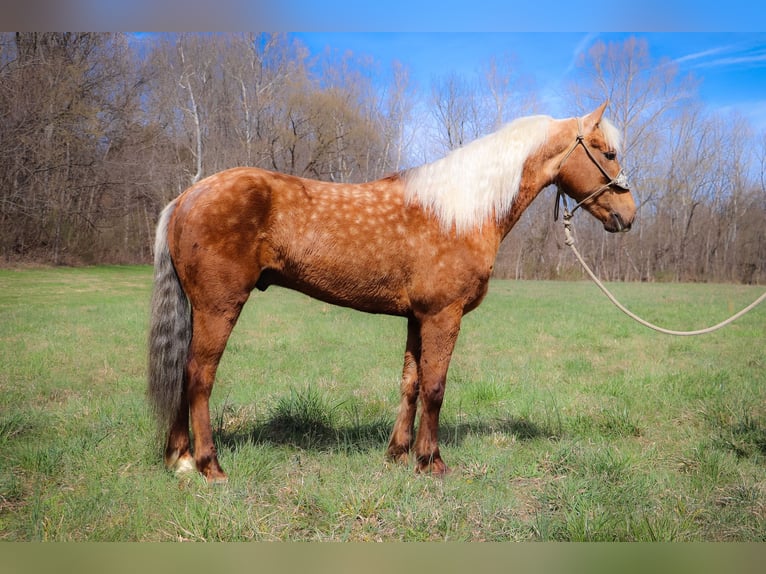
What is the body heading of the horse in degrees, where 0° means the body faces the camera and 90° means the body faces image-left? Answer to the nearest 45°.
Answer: approximately 270°
